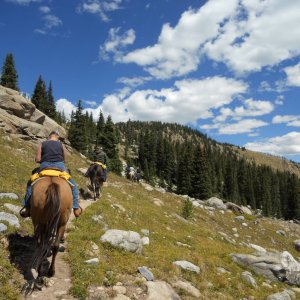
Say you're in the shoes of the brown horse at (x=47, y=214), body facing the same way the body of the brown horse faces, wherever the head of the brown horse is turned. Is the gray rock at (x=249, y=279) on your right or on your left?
on your right

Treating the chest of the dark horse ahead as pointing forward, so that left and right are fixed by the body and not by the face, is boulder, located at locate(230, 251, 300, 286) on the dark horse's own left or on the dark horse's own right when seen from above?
on the dark horse's own right

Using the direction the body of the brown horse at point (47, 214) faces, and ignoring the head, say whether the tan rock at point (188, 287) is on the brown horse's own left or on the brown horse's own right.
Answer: on the brown horse's own right

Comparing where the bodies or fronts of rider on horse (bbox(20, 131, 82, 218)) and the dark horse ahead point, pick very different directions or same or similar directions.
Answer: same or similar directions

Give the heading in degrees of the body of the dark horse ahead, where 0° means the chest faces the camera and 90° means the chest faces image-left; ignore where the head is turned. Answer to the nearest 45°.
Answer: approximately 180°

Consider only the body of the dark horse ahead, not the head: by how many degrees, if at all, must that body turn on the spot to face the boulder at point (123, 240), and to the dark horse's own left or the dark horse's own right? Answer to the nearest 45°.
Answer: approximately 180°

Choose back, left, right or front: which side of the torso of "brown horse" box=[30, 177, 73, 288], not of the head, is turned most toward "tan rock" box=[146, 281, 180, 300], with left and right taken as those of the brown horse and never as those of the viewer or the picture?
right

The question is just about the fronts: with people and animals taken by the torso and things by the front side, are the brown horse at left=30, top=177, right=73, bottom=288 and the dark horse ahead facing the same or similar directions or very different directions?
same or similar directions

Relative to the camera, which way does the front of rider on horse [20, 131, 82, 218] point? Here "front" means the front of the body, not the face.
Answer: away from the camera

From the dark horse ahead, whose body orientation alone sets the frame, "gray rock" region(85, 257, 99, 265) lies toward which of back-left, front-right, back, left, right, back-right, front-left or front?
back

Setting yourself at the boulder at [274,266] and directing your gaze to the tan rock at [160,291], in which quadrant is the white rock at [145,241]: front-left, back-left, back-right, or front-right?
front-right

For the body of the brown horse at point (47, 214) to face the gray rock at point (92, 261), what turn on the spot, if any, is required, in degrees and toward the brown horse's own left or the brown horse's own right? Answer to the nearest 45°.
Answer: approximately 45° to the brown horse's own right

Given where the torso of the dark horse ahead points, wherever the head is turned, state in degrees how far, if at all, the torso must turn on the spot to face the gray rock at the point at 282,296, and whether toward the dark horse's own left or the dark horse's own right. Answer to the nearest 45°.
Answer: approximately 135° to the dark horse's own right

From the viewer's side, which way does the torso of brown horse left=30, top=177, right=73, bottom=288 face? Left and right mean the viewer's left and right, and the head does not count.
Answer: facing away from the viewer

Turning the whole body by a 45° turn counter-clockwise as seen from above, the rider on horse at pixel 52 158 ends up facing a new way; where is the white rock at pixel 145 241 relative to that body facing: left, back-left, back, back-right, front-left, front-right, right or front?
right

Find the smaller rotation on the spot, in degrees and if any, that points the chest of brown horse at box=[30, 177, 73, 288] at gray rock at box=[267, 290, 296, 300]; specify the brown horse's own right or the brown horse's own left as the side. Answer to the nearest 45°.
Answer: approximately 90° to the brown horse's own right
